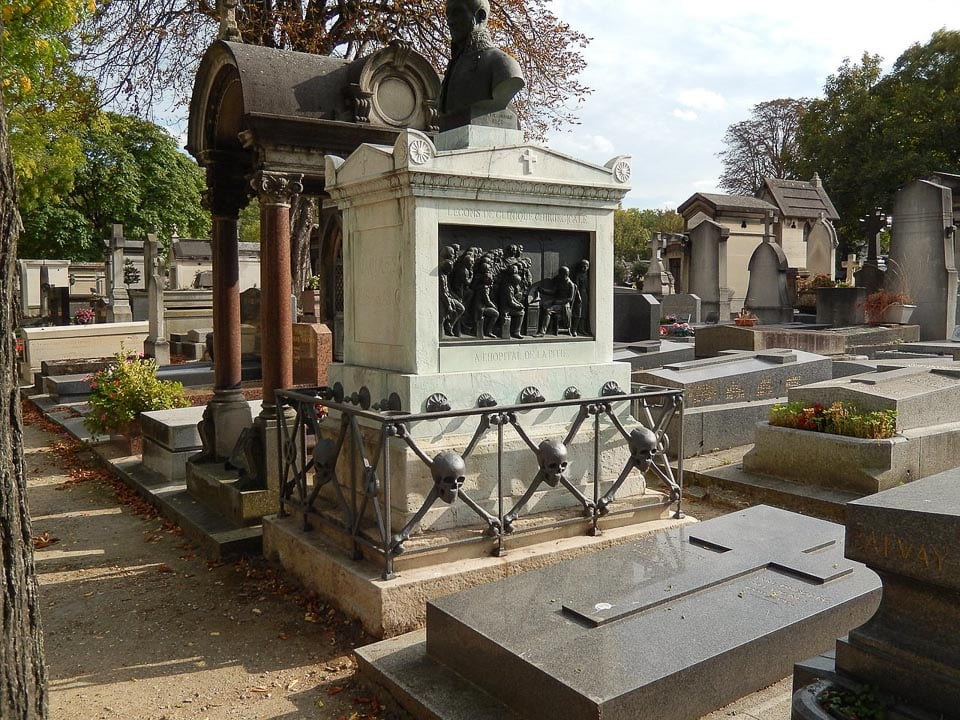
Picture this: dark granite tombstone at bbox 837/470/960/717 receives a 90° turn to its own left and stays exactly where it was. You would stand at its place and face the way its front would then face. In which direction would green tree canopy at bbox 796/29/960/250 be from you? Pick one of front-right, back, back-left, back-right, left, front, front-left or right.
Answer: back-left

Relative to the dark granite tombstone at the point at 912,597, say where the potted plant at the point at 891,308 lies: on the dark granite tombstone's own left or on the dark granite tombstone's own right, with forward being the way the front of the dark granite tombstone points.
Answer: on the dark granite tombstone's own right

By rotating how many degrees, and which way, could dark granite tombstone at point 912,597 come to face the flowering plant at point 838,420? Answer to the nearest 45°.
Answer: approximately 135° to its right

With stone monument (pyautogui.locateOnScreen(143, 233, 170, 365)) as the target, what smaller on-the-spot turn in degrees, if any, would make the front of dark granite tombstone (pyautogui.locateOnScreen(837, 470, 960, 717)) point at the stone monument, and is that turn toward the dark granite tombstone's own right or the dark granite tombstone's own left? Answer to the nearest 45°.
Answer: approximately 90° to the dark granite tombstone's own right

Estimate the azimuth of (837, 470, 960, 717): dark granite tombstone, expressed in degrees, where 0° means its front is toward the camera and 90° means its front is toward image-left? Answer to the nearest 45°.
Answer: approximately 45°

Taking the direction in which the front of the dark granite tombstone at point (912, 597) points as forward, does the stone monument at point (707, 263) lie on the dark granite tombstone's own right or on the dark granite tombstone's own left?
on the dark granite tombstone's own right
